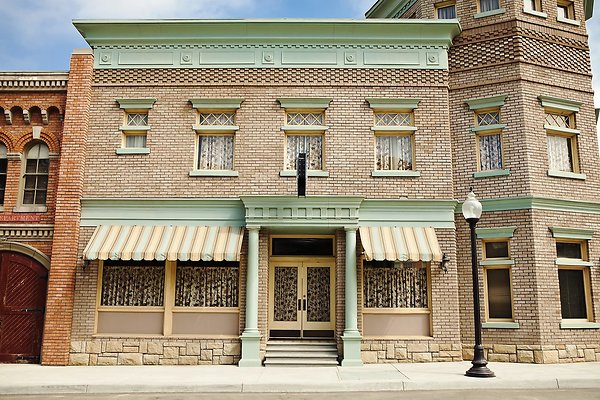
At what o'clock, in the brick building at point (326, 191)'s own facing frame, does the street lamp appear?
The street lamp is roughly at 10 o'clock from the brick building.

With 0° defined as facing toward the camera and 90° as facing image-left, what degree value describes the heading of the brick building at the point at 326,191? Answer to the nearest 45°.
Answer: approximately 0°
